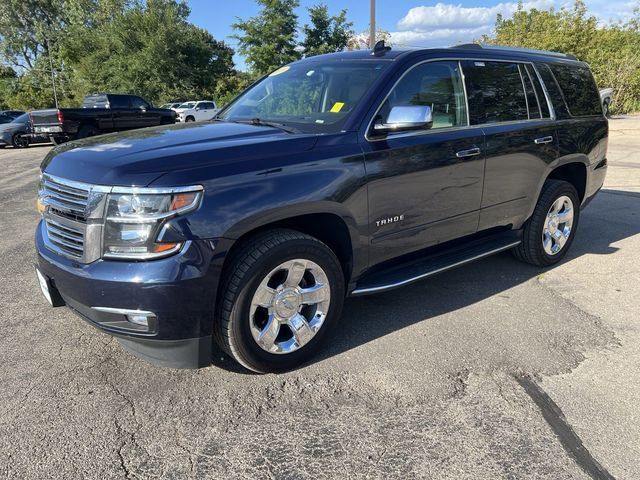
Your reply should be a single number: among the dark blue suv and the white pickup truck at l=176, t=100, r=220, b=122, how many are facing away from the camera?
0

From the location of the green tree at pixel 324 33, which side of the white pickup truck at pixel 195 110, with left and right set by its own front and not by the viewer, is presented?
back

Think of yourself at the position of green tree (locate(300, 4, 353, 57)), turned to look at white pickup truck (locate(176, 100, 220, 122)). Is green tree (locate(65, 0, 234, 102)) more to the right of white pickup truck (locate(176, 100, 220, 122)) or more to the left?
right

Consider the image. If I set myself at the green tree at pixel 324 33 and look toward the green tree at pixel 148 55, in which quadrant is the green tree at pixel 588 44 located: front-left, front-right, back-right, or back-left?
back-left

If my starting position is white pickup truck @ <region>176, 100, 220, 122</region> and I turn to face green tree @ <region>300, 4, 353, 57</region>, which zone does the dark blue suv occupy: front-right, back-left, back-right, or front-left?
back-right

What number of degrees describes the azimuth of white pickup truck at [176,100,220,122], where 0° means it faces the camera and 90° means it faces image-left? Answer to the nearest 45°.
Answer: approximately 45°

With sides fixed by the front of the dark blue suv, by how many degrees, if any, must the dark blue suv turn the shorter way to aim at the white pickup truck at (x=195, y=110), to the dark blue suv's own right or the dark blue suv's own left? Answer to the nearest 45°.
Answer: approximately 135° to the dark blue suv's own right

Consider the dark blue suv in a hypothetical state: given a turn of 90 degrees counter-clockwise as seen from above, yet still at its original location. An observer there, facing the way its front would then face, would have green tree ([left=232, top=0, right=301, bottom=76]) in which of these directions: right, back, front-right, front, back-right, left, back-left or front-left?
back-left

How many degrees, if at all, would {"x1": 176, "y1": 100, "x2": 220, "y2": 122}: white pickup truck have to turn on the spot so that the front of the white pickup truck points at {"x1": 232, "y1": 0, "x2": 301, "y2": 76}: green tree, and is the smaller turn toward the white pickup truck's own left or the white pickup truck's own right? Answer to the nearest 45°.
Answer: approximately 180°

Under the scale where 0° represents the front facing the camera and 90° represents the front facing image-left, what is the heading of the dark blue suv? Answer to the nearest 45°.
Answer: approximately 45°

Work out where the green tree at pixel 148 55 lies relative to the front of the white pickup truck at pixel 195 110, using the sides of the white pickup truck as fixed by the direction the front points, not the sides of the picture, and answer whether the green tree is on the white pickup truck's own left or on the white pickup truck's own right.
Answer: on the white pickup truck's own right
